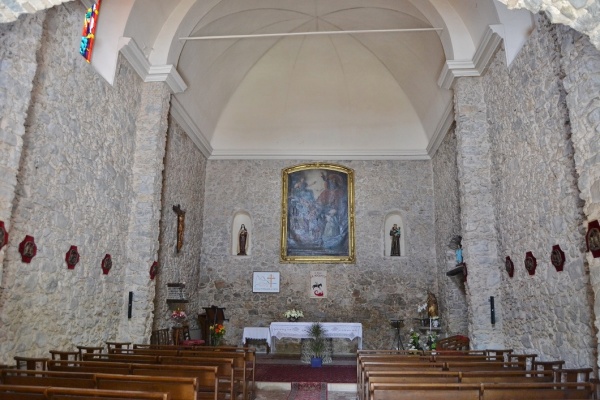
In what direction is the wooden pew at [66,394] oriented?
away from the camera

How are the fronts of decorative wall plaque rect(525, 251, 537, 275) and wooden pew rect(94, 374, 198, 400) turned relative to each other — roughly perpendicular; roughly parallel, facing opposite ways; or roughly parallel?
roughly perpendicular

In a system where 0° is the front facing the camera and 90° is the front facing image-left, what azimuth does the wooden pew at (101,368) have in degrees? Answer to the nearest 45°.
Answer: approximately 180°

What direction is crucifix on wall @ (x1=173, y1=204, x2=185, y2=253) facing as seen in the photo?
to the viewer's right

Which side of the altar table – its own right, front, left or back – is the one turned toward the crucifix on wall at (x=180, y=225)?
right

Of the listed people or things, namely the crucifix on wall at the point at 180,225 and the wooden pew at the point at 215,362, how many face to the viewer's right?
1

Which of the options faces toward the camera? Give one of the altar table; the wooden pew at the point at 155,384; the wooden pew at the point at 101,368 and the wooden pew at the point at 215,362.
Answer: the altar table

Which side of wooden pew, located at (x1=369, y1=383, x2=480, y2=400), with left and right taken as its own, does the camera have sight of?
back

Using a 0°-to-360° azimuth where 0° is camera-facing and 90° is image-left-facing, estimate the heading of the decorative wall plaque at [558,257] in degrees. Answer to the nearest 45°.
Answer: approximately 45°

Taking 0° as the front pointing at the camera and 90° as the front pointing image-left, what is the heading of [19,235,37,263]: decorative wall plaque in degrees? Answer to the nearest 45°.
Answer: approximately 315°

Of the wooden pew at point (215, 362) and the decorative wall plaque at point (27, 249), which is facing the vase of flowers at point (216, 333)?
the wooden pew

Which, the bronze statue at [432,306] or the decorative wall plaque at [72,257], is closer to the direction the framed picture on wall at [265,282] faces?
the decorative wall plaque

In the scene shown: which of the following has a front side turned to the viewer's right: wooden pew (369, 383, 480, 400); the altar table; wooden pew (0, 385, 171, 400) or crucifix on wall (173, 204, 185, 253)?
the crucifix on wall

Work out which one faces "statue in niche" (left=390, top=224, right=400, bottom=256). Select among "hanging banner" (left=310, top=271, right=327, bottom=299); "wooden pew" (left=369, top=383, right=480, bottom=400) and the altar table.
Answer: the wooden pew

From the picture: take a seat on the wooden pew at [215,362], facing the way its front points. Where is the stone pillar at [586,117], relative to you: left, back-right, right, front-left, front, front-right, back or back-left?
back-right
